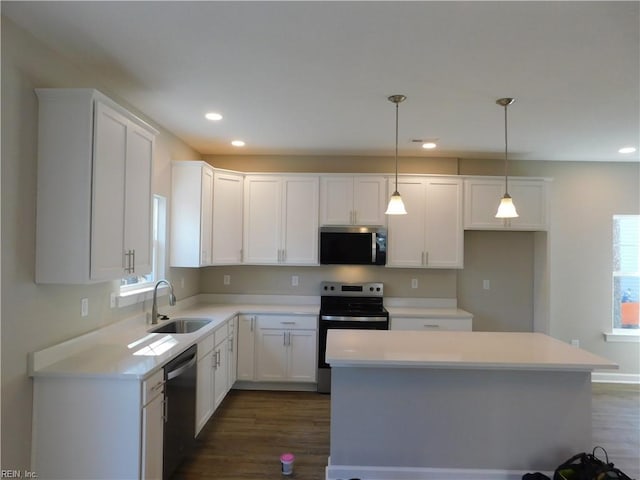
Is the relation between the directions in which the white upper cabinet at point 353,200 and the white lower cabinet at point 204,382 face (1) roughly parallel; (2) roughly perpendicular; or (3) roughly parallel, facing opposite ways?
roughly perpendicular

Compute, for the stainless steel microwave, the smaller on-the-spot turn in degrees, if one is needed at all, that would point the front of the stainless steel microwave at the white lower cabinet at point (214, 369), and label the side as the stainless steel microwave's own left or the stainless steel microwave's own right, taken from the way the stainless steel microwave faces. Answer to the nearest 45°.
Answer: approximately 45° to the stainless steel microwave's own right

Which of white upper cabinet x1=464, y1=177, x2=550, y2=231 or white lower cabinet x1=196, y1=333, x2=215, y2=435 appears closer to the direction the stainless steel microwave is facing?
the white lower cabinet

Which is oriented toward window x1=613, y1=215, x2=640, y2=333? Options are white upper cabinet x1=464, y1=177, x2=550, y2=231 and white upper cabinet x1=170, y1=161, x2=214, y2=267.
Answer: white upper cabinet x1=170, y1=161, x2=214, y2=267

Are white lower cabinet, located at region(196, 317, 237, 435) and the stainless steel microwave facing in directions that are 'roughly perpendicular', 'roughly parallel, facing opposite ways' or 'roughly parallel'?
roughly perpendicular

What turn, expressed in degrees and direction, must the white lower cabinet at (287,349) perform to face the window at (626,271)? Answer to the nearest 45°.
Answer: approximately 90° to its left

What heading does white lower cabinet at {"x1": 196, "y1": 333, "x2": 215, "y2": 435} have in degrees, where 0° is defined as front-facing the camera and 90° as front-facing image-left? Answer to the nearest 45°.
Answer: approximately 270°

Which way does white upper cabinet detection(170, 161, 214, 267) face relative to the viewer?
to the viewer's right

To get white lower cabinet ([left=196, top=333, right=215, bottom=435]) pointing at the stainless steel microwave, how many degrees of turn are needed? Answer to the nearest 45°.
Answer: approximately 45° to its left

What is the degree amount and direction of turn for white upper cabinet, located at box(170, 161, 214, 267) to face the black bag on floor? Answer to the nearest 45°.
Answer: approximately 45° to its right
